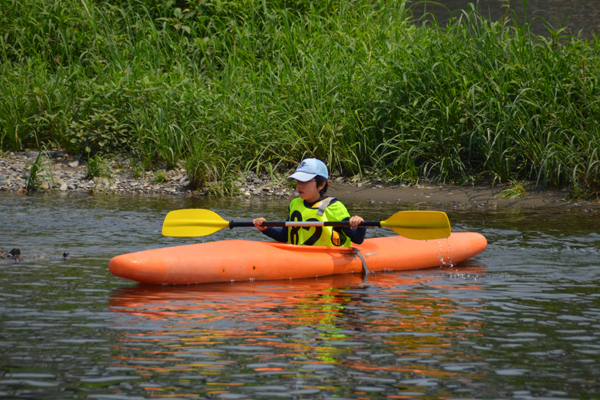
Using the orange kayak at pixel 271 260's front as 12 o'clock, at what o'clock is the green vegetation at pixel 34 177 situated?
The green vegetation is roughly at 2 o'clock from the orange kayak.

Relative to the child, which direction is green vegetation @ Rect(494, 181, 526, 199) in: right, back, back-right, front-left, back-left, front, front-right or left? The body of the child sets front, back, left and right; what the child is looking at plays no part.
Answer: back

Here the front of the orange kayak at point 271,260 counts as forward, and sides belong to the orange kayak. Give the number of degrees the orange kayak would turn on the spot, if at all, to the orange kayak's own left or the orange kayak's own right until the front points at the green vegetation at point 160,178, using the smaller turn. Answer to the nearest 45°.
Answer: approximately 90° to the orange kayak's own right

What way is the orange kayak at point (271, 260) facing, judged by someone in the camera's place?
facing to the left of the viewer

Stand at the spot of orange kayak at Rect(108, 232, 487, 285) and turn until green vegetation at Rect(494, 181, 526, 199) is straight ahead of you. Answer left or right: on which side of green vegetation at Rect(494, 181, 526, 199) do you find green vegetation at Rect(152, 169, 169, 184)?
left
